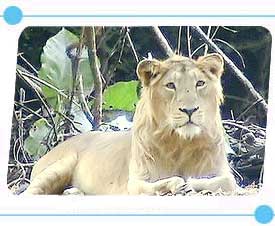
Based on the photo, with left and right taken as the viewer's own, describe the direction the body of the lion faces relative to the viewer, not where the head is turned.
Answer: facing the viewer and to the right of the viewer
